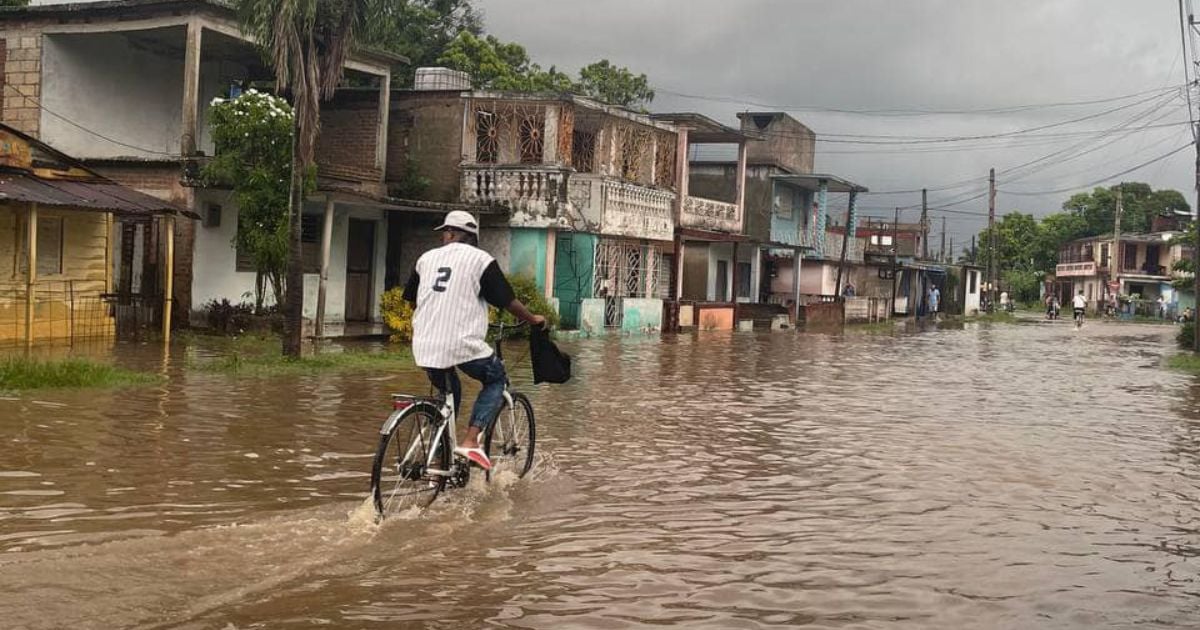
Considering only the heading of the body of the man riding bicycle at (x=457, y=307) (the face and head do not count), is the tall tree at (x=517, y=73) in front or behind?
in front

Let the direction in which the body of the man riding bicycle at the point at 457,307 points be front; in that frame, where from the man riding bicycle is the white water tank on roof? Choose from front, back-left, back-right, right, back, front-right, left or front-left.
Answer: front-left

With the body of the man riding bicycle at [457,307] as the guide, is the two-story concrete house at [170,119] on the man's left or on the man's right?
on the man's left

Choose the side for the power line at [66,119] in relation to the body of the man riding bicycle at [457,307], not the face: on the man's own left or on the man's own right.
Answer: on the man's own left

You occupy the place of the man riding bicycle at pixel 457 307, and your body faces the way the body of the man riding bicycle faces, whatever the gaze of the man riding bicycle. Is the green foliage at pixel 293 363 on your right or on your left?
on your left

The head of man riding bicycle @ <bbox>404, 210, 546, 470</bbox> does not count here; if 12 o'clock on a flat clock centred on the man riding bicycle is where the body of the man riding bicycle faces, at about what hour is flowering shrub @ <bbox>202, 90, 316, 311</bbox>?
The flowering shrub is roughly at 10 o'clock from the man riding bicycle.

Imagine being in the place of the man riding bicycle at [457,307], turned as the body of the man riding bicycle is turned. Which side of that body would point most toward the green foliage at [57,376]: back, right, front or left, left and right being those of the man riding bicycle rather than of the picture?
left

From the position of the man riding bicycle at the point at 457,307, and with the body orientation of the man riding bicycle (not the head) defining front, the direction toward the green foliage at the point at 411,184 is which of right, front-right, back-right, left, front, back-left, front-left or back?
front-left

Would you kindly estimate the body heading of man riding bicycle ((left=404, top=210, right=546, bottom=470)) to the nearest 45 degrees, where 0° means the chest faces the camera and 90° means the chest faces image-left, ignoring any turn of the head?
approximately 225°

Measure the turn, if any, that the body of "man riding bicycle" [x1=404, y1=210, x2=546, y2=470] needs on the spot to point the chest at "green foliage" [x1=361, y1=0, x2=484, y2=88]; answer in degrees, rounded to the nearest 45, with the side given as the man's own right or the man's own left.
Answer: approximately 45° to the man's own left

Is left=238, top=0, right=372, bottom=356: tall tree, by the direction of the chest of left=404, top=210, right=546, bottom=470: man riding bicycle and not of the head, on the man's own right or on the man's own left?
on the man's own left
